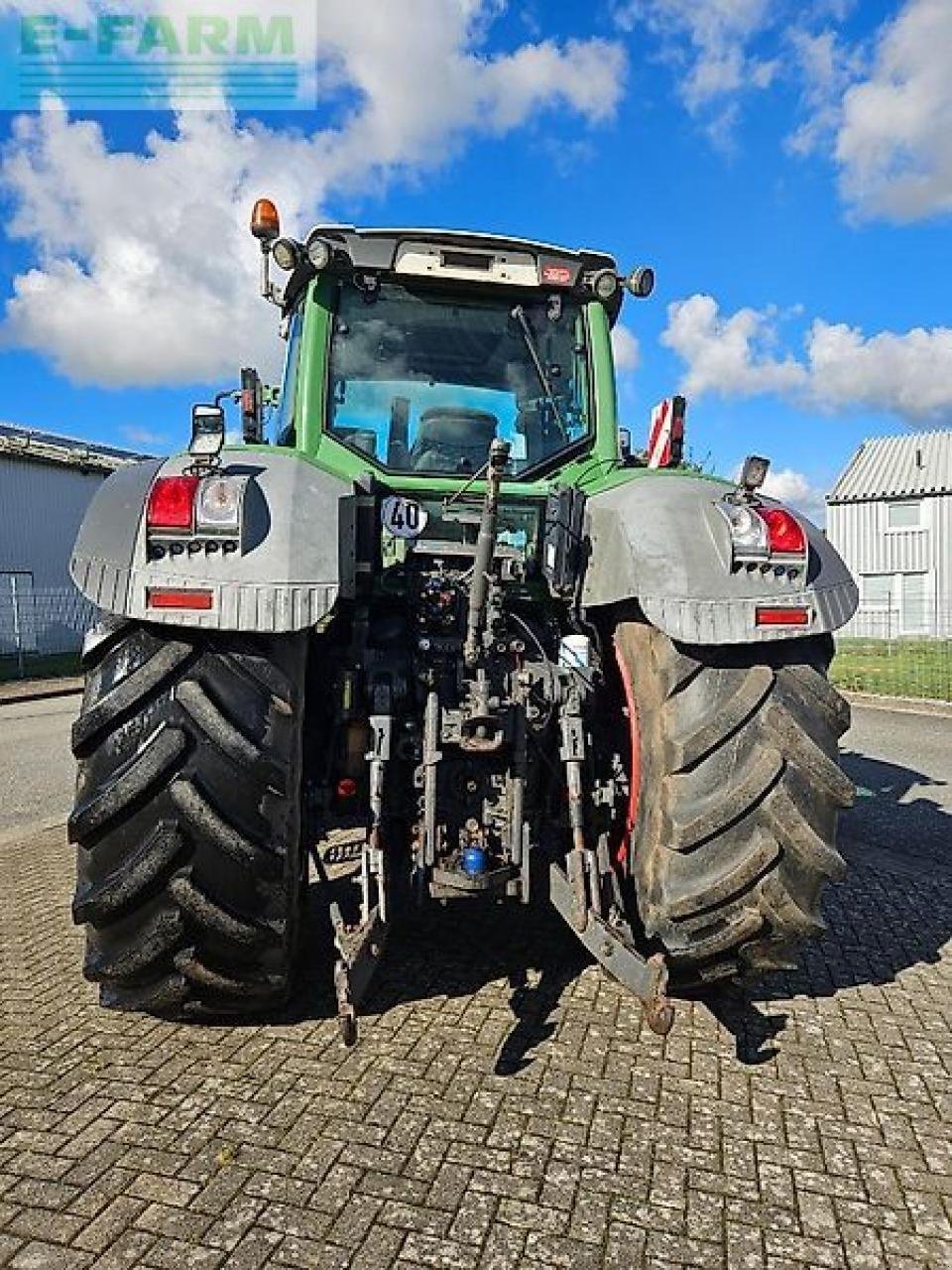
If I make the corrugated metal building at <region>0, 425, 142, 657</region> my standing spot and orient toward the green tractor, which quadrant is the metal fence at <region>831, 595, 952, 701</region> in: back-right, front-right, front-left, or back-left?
front-left

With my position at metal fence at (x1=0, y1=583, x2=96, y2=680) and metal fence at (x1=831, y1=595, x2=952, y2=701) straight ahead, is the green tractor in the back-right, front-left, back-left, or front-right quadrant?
front-right

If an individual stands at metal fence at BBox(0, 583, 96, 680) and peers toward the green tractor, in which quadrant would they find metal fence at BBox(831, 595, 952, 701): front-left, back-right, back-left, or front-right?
front-left

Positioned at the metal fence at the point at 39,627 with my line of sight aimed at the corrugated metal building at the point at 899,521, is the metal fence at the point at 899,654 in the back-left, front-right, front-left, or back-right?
front-right

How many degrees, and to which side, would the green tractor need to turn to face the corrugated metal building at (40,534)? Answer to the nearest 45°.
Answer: approximately 45° to its left

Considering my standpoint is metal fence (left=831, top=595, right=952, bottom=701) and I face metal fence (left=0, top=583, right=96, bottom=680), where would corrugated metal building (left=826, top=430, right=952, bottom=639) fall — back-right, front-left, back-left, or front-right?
back-right

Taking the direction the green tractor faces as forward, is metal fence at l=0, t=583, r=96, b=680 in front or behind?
in front

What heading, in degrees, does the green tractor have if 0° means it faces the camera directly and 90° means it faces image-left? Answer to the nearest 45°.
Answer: approximately 180°

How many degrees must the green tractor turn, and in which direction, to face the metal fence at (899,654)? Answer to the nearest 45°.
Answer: approximately 45° to its right

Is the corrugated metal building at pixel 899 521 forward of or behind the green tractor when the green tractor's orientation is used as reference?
forward
